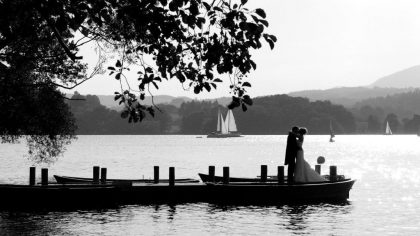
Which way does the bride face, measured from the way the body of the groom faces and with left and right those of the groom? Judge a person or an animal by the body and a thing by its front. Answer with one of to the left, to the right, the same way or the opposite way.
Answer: the opposite way

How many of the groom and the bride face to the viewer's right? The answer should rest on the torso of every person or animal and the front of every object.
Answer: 1

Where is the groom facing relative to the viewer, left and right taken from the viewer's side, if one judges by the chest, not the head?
facing to the right of the viewer

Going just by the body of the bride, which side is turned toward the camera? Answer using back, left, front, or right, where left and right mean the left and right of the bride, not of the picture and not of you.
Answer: left

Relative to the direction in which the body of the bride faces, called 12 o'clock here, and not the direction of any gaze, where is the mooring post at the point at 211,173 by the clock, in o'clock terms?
The mooring post is roughly at 1 o'clock from the bride.
